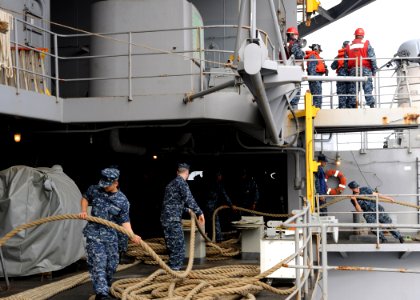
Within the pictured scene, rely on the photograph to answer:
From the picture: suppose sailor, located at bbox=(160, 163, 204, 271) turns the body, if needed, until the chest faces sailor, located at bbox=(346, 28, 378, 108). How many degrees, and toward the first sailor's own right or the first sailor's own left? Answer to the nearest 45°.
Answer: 0° — they already face them

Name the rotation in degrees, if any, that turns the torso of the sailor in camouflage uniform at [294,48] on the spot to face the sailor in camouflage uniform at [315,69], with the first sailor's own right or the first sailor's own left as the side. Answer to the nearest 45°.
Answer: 0° — they already face them

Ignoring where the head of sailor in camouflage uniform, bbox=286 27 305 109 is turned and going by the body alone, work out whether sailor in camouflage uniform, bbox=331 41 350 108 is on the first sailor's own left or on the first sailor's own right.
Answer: on the first sailor's own left

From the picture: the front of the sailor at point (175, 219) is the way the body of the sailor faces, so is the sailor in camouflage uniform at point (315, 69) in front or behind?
in front

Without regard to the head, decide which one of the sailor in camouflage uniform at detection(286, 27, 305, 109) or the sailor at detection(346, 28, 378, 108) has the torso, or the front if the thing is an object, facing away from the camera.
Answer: the sailor

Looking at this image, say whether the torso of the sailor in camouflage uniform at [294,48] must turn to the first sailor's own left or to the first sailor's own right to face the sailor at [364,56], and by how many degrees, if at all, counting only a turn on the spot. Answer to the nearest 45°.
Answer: approximately 45° to the first sailor's own left

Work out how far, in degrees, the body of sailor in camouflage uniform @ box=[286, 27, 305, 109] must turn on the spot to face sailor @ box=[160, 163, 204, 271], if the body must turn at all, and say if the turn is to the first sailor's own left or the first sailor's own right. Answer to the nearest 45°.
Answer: approximately 45° to the first sailor's own right

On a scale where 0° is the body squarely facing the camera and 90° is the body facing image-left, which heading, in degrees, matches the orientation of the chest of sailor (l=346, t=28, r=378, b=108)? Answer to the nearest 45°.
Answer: approximately 180°
